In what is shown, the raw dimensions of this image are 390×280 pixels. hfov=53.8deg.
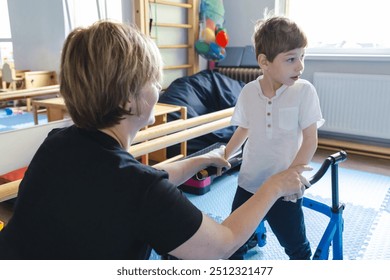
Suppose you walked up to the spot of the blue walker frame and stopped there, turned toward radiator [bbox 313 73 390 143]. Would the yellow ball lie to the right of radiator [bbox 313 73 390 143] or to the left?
left

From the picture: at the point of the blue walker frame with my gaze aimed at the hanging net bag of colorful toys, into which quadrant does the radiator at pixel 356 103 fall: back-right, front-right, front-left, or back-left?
front-right

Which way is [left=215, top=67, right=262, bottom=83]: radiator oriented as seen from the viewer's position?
toward the camera

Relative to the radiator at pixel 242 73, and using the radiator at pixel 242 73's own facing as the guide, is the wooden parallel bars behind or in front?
in front

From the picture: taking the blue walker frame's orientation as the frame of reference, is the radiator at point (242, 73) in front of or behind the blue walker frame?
behind

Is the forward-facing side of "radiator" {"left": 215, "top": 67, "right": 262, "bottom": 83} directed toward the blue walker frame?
yes

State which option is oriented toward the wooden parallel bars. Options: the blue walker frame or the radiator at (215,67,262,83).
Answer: the radiator

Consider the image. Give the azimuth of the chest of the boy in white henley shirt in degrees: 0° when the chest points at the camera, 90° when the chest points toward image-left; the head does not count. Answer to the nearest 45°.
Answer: approximately 0°
